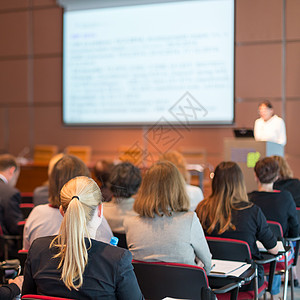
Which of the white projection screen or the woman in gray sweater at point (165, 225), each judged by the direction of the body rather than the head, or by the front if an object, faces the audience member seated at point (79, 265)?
the white projection screen

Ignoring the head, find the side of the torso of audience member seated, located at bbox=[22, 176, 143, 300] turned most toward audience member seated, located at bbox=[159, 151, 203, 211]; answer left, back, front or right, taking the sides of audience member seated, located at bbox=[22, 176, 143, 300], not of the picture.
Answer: front

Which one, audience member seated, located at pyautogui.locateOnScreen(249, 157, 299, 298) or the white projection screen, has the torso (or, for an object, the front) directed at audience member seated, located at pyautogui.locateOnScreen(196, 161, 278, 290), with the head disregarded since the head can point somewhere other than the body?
the white projection screen

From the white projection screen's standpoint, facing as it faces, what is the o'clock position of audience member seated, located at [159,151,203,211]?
The audience member seated is roughly at 12 o'clock from the white projection screen.

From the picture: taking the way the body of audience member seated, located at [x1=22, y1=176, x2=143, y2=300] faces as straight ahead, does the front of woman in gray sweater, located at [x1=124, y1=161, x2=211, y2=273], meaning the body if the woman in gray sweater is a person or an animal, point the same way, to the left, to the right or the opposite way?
the same way

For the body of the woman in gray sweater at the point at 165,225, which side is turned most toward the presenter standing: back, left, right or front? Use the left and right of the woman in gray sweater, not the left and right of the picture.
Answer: front

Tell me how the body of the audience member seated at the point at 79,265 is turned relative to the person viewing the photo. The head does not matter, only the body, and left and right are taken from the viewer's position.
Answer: facing away from the viewer

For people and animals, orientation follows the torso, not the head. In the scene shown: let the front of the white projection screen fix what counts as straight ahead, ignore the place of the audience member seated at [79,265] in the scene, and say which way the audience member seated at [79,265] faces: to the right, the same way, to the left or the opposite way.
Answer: the opposite way

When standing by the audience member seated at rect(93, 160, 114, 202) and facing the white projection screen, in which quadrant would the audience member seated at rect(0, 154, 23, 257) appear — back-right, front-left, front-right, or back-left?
back-left

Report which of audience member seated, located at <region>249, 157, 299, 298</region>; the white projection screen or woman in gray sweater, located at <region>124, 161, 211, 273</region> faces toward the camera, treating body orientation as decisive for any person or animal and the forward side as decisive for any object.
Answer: the white projection screen

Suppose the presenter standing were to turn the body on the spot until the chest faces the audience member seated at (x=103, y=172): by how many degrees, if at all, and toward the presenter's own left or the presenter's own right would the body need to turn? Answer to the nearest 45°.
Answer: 0° — they already face them

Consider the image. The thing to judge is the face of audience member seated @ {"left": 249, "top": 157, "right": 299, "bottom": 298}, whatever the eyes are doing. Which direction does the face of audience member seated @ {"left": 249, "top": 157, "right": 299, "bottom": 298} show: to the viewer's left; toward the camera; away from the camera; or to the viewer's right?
away from the camera

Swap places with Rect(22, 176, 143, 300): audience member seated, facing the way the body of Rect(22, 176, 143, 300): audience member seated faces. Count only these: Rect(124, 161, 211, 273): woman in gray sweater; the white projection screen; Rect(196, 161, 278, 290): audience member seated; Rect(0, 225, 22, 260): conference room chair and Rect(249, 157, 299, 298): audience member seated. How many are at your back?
0

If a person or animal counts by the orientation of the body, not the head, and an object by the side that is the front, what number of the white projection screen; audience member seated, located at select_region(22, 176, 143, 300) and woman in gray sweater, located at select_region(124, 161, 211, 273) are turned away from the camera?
2

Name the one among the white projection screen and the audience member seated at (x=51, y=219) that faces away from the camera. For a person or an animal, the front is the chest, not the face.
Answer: the audience member seated

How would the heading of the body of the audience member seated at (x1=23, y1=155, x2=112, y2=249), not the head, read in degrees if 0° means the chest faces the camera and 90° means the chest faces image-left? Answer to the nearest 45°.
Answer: approximately 180°

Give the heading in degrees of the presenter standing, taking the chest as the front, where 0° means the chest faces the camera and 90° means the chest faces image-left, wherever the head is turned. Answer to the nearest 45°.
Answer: approximately 45°

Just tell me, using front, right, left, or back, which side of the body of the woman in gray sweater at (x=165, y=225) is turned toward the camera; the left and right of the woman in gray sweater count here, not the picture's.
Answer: back

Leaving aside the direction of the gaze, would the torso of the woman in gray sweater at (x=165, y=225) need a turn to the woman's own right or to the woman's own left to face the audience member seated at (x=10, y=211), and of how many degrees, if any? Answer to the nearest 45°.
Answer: approximately 45° to the woman's own left
